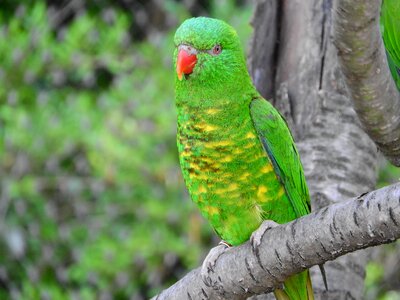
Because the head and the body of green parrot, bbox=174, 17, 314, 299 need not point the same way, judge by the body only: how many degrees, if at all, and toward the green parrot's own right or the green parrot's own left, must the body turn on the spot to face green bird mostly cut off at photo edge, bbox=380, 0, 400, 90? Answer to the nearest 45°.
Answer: approximately 180°

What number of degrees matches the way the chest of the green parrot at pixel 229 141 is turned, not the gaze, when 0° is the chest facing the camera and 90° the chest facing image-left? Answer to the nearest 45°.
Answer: approximately 45°

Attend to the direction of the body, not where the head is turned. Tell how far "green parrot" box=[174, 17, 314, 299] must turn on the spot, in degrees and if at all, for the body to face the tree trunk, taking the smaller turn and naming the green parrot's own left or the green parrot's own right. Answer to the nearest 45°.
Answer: approximately 180°
